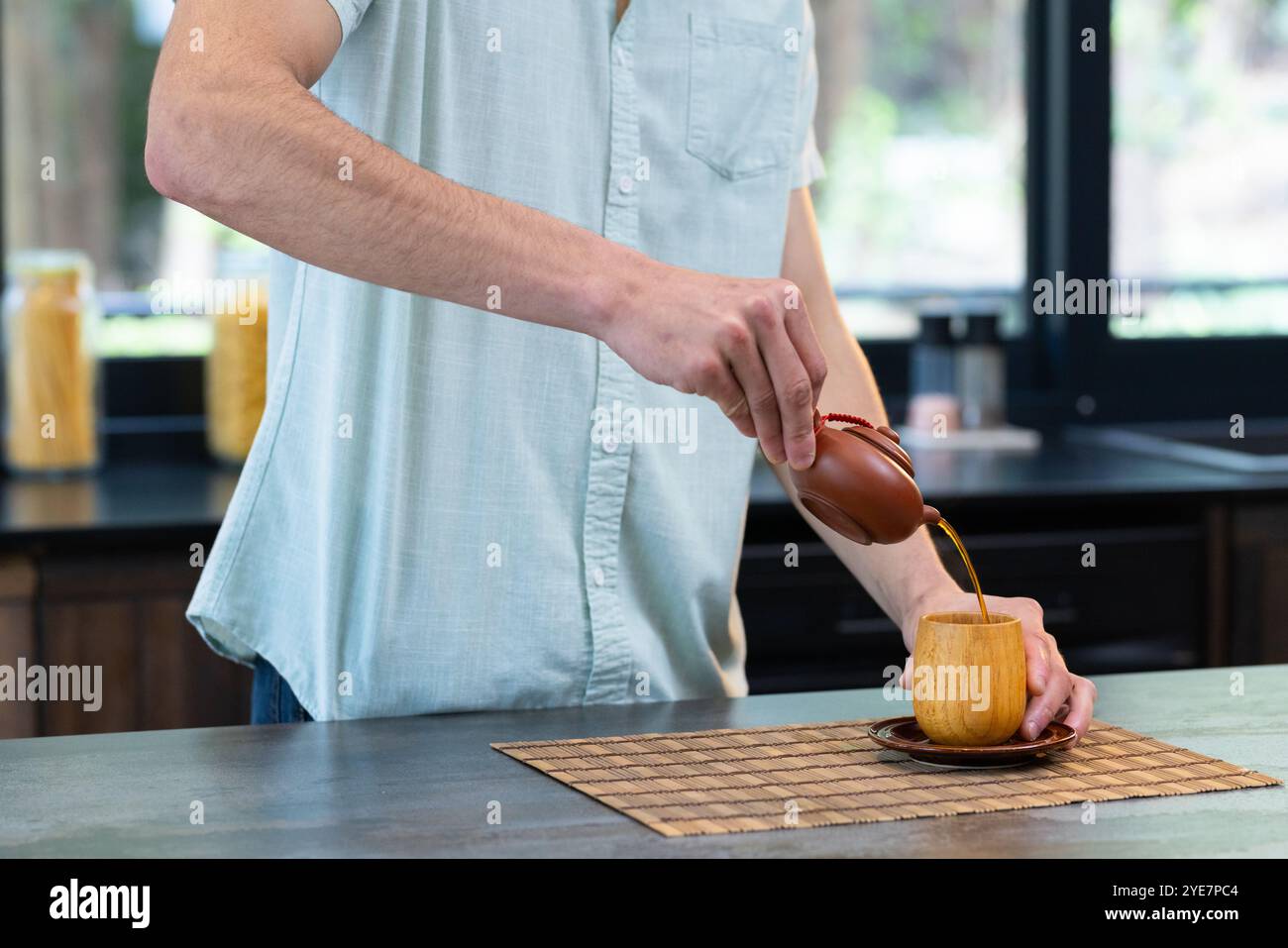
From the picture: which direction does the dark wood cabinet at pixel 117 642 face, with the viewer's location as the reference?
facing the viewer

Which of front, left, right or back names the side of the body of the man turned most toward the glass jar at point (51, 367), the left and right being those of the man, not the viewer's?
back

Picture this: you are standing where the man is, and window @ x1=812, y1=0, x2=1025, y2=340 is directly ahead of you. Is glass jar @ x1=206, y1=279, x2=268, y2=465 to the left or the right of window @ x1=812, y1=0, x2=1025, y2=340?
left

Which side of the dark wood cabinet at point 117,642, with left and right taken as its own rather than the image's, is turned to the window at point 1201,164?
left

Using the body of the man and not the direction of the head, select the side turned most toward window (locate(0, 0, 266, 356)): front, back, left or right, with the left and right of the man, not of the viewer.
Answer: back

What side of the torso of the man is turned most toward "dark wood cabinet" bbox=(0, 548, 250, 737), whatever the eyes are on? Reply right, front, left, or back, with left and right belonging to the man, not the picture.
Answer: back

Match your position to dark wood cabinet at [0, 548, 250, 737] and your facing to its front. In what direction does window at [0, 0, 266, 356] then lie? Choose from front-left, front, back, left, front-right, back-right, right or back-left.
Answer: back

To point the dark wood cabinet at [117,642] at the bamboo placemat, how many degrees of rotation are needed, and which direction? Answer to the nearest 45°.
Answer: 0° — it already faces it

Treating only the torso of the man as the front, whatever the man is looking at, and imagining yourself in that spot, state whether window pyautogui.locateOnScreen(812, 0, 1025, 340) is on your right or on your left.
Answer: on your left

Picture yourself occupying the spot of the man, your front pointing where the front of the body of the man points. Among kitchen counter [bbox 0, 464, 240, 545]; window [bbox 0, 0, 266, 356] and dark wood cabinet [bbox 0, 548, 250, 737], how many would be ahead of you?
0

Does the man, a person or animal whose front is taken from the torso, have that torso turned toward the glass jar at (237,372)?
no

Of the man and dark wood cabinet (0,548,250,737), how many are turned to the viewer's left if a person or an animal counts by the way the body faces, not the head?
0

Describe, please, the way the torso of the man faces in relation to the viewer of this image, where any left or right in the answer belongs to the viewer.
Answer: facing the viewer and to the right of the viewer

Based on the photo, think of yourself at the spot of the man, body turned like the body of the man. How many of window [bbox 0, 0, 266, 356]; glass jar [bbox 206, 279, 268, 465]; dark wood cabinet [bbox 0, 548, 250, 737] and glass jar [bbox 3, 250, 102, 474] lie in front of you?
0

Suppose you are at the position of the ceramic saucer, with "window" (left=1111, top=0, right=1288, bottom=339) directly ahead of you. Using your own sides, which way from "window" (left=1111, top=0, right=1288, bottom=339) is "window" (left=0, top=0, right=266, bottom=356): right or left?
left

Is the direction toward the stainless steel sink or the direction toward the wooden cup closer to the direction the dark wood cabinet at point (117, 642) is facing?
the wooden cup
